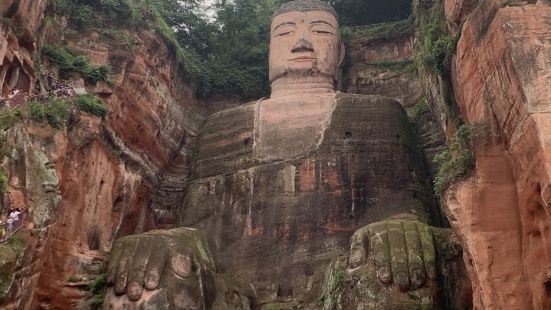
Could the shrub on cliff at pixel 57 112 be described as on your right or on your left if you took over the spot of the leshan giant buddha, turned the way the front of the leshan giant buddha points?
on your right

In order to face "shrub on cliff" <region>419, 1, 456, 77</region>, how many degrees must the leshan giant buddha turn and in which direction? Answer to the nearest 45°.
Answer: approximately 45° to its left

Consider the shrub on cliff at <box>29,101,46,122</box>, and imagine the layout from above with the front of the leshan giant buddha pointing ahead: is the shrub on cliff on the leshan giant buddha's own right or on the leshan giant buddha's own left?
on the leshan giant buddha's own right

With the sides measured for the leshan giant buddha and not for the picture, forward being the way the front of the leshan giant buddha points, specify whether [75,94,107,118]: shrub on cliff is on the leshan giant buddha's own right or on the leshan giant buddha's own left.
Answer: on the leshan giant buddha's own right

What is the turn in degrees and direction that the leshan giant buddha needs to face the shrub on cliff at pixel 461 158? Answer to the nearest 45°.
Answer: approximately 45° to its left

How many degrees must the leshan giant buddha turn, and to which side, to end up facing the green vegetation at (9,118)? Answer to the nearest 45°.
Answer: approximately 45° to its right

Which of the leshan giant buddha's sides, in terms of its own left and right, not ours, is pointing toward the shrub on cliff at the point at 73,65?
right

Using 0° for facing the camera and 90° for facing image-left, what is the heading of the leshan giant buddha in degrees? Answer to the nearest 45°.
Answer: approximately 0°
